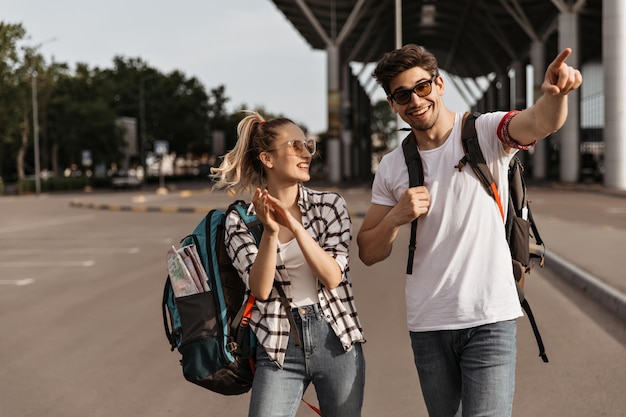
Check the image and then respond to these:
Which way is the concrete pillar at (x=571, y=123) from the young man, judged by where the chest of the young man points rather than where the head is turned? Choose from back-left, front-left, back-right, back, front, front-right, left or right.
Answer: back

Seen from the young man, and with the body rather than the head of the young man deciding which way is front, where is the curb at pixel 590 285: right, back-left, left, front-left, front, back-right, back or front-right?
back

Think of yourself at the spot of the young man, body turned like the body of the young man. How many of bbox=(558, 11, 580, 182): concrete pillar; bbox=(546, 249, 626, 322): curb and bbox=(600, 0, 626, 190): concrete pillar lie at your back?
3

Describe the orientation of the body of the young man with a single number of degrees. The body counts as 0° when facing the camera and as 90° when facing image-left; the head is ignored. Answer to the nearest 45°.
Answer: approximately 0°

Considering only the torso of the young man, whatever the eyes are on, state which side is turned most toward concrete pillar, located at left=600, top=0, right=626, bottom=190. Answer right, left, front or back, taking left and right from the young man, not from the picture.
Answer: back

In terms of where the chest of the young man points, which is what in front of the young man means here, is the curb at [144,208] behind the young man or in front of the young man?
behind
